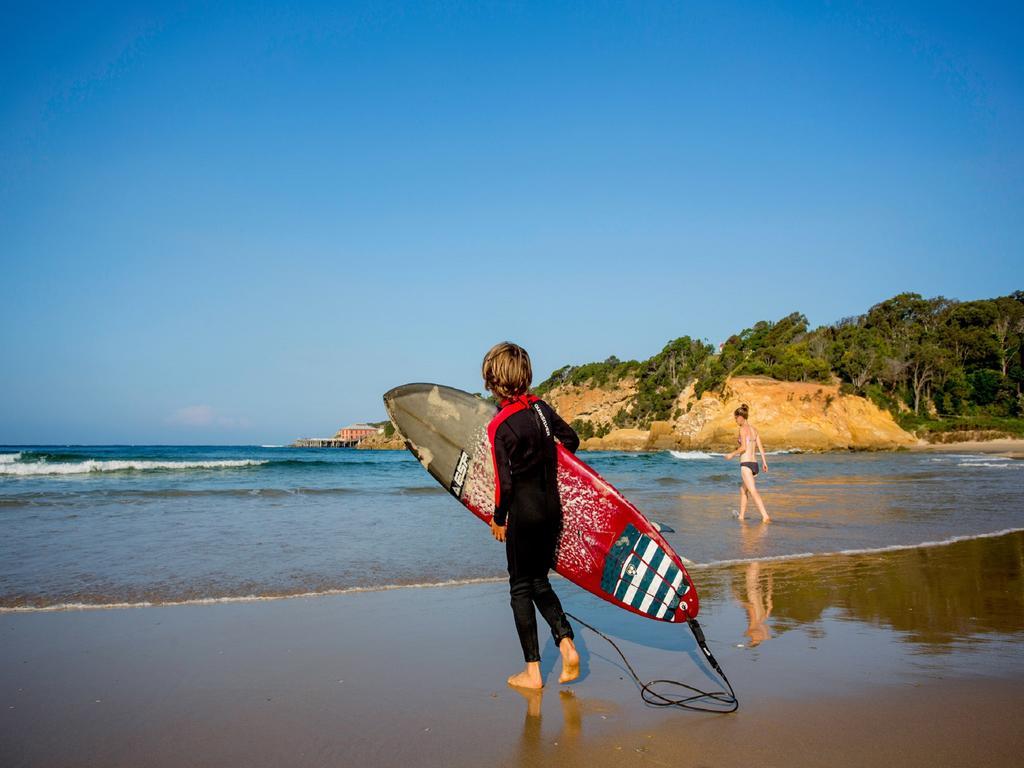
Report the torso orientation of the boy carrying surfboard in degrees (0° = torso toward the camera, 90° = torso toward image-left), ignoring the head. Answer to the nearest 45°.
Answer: approximately 135°

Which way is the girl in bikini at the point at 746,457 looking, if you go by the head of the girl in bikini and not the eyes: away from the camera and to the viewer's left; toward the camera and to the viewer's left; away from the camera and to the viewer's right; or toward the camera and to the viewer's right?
toward the camera and to the viewer's left

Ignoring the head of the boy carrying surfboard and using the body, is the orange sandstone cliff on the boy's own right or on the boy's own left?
on the boy's own right

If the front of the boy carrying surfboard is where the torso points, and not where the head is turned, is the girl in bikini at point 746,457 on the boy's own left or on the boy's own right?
on the boy's own right

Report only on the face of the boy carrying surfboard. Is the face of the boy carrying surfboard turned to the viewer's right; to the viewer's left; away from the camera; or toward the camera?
away from the camera
